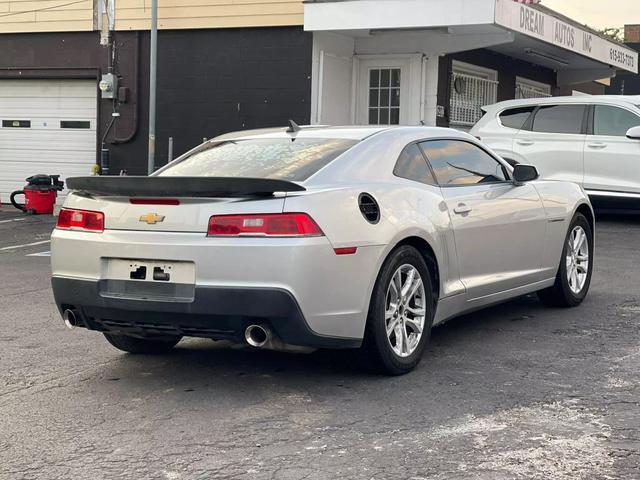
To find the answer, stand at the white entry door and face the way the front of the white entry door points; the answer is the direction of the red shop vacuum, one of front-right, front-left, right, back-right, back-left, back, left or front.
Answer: right

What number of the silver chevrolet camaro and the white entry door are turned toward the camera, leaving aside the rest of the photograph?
1

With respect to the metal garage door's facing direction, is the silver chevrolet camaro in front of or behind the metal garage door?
in front

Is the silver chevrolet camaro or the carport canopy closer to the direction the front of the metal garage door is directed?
the silver chevrolet camaro

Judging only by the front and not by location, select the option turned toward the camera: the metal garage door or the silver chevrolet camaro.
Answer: the metal garage door

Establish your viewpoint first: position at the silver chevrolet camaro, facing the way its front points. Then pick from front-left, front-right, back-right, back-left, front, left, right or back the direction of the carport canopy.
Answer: front-left

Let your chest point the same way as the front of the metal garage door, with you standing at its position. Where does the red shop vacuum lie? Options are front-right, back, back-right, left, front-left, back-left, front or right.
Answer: front

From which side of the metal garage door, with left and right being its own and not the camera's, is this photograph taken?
front

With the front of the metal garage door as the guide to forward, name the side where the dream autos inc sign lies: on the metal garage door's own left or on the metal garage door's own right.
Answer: on the metal garage door's own left

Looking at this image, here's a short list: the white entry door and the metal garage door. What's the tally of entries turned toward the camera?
2

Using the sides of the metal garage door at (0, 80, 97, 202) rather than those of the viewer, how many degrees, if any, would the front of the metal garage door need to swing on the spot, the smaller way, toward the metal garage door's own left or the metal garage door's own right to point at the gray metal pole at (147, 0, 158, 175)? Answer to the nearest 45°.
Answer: approximately 45° to the metal garage door's own left

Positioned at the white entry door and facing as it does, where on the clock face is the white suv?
The white suv is roughly at 11 o'clock from the white entry door.

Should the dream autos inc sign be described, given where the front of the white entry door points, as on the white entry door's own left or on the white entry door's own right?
on the white entry door's own left

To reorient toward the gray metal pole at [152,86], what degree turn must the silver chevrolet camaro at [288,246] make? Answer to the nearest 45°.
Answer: approximately 45° to its left

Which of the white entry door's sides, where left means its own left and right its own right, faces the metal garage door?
right
